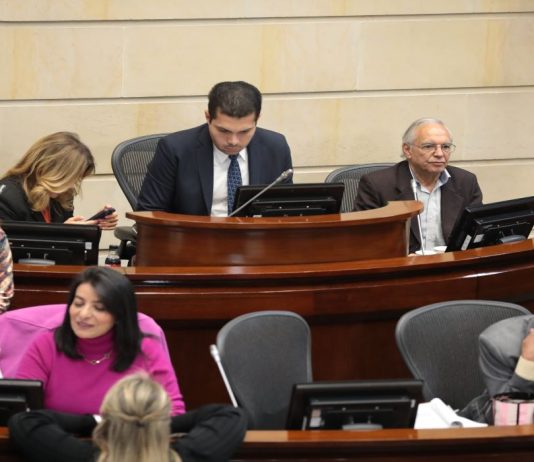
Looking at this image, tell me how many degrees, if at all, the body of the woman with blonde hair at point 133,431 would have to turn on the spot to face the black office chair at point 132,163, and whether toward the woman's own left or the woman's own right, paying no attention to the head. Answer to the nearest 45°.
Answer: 0° — they already face it

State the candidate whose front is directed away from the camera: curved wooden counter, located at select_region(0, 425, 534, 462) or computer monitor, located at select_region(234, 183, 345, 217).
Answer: the computer monitor

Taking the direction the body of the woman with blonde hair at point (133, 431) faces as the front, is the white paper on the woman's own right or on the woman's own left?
on the woman's own right

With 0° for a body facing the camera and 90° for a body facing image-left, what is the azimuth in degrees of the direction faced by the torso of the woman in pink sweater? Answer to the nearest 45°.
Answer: approximately 0°

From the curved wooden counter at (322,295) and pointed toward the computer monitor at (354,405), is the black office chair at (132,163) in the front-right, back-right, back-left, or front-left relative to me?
back-right

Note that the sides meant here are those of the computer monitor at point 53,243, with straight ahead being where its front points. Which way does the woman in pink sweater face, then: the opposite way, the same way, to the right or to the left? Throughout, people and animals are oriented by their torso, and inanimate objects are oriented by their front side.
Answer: the opposite way

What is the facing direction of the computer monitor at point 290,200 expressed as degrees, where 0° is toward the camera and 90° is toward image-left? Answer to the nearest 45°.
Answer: approximately 180°
